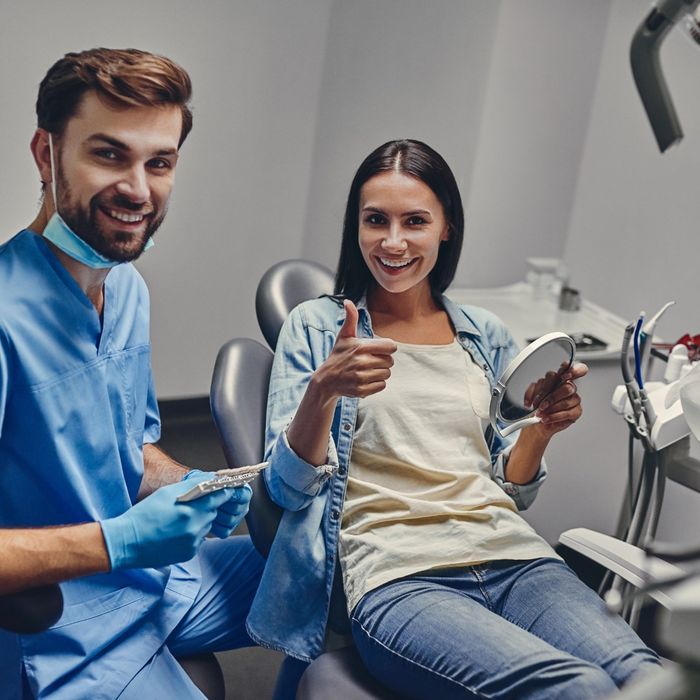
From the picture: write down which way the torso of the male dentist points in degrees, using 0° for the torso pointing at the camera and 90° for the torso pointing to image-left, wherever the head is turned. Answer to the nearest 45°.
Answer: approximately 315°

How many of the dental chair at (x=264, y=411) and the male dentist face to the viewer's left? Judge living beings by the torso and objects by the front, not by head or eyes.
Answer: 0

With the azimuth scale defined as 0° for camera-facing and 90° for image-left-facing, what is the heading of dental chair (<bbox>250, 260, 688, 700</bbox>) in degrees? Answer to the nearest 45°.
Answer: approximately 315°
